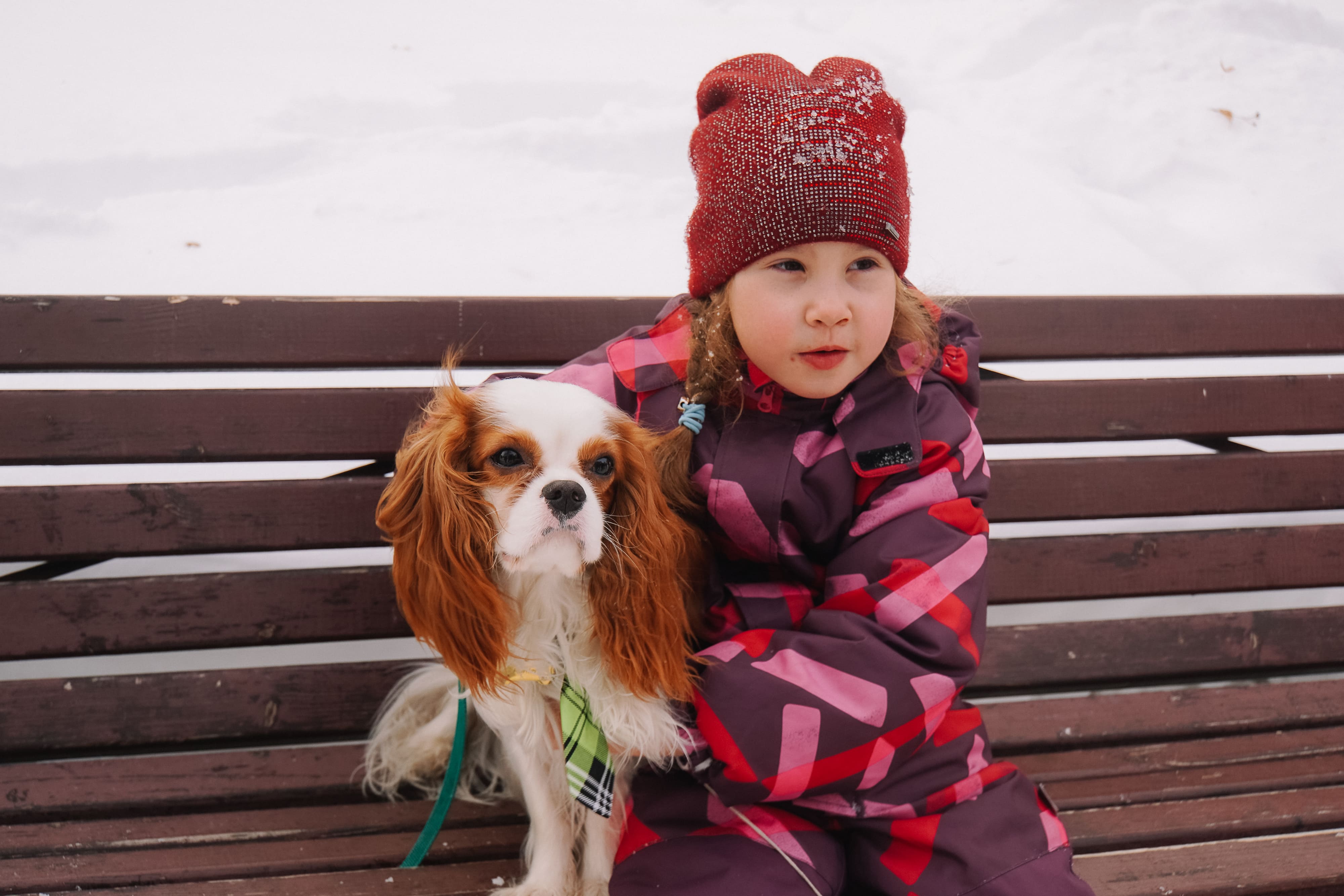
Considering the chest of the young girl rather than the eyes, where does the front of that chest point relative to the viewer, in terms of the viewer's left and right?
facing the viewer

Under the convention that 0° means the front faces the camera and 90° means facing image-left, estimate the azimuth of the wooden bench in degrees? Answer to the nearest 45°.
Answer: approximately 0°
